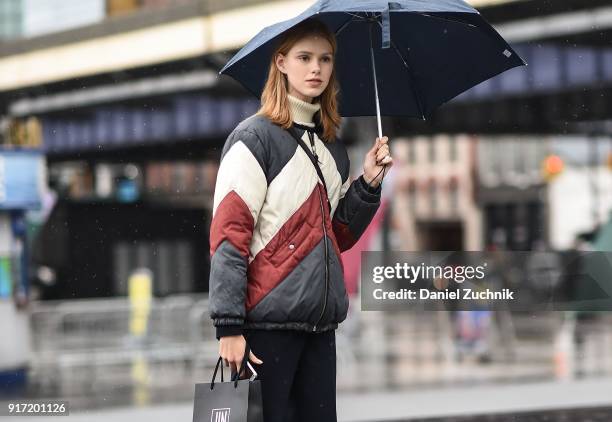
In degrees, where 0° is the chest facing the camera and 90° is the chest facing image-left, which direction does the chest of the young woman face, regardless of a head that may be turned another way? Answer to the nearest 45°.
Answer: approximately 315°

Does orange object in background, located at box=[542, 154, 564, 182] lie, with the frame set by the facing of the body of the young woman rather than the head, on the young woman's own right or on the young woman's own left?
on the young woman's own left

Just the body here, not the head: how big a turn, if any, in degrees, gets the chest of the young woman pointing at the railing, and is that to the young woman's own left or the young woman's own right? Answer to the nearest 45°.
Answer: approximately 135° to the young woman's own left

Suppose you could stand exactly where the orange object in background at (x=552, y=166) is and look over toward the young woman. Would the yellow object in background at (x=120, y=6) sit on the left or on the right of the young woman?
right

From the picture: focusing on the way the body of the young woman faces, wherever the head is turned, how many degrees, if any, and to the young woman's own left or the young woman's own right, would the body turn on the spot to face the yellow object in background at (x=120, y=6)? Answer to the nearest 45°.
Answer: approximately 135° to the young woman's own left

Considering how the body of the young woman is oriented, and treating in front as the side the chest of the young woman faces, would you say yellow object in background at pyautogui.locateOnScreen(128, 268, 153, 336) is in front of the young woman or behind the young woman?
behind

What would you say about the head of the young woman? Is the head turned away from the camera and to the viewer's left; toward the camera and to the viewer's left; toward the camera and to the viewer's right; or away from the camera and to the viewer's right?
toward the camera and to the viewer's right
